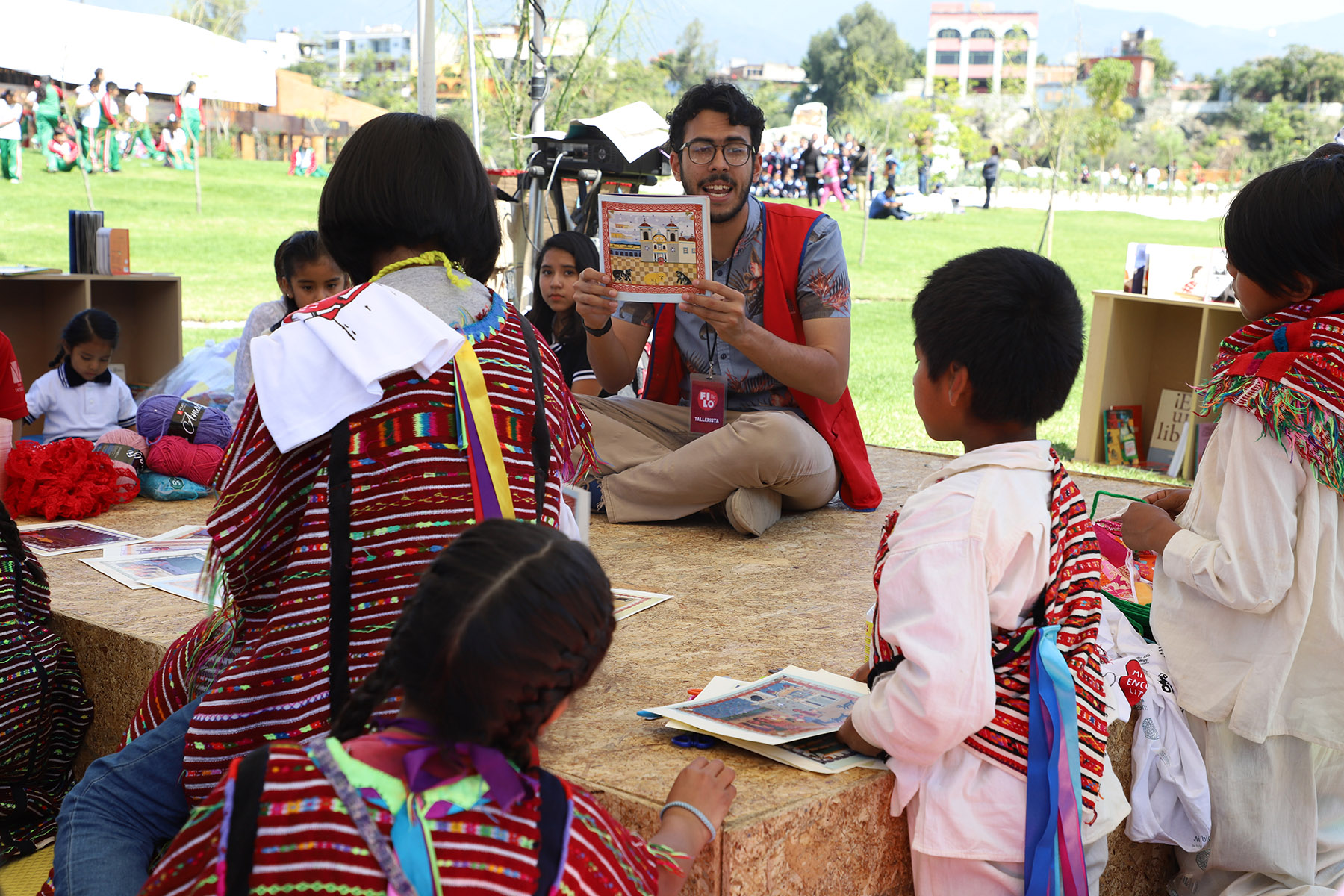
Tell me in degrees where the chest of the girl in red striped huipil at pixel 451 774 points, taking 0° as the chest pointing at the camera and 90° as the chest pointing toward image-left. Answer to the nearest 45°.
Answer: approximately 180°

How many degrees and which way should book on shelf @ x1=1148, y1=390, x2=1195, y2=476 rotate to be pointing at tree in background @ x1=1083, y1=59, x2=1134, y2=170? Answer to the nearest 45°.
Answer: approximately 180°

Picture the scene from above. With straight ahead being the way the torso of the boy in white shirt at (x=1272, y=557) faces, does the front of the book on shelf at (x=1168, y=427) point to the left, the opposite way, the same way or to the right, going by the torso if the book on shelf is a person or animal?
to the left

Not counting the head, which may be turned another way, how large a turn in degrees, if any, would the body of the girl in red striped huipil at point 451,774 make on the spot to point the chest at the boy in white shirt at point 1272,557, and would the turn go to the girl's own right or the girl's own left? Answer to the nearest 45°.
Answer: approximately 45° to the girl's own right

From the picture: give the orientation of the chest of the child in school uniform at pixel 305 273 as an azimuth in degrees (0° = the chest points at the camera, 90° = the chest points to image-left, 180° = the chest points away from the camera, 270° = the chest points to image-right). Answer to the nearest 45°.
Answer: approximately 315°

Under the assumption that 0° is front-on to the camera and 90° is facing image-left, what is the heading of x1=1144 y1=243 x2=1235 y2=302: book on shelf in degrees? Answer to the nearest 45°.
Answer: approximately 0°

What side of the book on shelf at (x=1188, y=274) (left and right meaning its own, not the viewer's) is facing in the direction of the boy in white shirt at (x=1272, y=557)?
front

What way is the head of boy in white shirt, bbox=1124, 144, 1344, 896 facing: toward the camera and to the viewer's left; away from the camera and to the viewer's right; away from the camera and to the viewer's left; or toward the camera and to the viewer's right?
away from the camera and to the viewer's left

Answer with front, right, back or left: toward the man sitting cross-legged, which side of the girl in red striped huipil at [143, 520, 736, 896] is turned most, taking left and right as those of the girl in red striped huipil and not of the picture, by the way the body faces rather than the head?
front

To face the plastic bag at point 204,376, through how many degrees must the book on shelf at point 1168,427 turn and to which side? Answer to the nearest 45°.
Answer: approximately 45° to its right

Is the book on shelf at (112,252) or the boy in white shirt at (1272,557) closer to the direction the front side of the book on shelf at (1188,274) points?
the boy in white shirt
